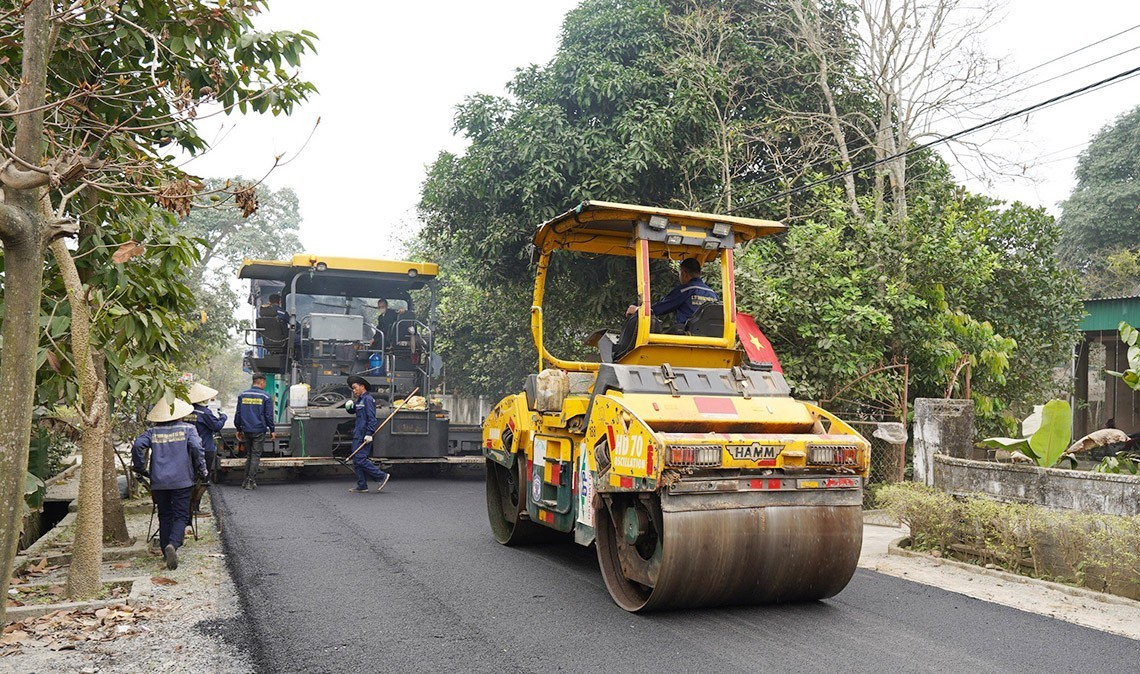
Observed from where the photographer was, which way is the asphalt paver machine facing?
facing away from the viewer

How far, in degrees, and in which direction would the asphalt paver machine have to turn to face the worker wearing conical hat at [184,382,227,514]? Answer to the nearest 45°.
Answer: approximately 180°

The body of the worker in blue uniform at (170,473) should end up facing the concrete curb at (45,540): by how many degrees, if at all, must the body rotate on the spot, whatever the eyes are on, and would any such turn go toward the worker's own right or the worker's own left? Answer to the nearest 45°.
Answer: approximately 45° to the worker's own left

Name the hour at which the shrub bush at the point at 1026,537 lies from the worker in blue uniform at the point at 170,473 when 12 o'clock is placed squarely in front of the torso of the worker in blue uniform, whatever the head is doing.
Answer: The shrub bush is roughly at 4 o'clock from the worker in blue uniform.

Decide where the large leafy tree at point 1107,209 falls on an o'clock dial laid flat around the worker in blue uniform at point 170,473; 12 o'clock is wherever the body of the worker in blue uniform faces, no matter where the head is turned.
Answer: The large leafy tree is roughly at 2 o'clock from the worker in blue uniform.

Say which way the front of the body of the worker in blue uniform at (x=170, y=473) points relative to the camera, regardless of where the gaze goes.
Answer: away from the camera
